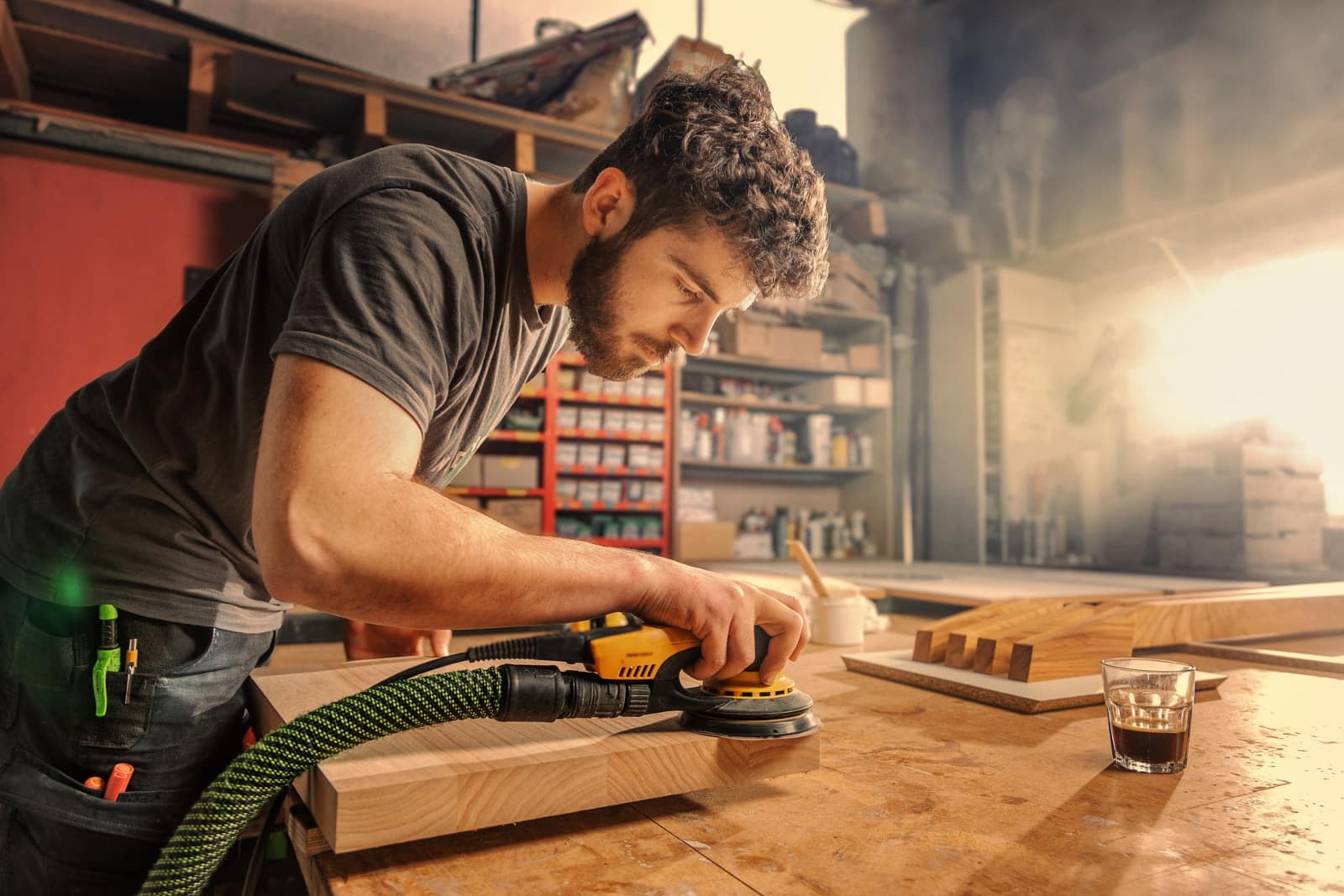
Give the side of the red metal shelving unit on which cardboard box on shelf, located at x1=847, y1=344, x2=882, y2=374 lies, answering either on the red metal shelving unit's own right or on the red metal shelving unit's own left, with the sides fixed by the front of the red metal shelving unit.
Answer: on the red metal shelving unit's own left

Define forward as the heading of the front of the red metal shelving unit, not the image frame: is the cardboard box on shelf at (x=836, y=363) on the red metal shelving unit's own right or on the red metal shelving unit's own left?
on the red metal shelving unit's own left

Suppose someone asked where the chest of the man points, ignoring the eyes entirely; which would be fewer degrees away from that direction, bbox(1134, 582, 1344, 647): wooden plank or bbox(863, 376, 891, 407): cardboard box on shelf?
the wooden plank

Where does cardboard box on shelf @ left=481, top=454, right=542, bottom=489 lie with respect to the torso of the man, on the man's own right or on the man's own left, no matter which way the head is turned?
on the man's own left

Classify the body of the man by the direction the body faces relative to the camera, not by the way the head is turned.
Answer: to the viewer's right

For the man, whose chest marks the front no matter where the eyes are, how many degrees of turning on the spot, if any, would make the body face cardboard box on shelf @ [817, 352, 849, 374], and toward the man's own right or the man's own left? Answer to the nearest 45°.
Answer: approximately 45° to the man's own left

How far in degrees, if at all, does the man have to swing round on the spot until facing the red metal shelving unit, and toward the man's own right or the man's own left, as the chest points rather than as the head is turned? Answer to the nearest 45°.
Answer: approximately 90° to the man's own left

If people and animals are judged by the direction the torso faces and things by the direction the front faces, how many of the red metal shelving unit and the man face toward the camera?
1

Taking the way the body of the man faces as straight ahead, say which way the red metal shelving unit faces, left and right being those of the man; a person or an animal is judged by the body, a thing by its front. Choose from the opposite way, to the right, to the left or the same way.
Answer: to the right
